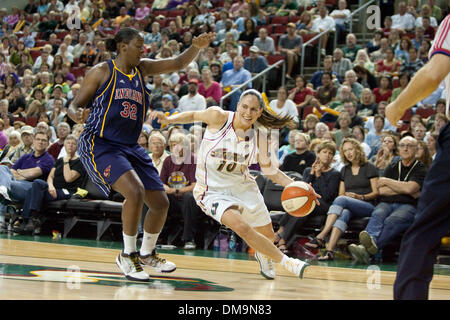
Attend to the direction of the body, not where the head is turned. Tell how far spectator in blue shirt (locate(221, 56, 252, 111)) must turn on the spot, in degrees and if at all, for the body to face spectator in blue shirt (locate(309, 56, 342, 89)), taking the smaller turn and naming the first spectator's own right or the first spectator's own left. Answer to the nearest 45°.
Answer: approximately 90° to the first spectator's own left

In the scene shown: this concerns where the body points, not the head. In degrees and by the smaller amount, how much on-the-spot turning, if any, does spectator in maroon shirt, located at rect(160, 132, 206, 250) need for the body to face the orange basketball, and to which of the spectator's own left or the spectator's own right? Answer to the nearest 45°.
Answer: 0° — they already face it

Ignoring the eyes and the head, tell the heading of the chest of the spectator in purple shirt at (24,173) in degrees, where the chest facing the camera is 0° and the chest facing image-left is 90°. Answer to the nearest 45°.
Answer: approximately 45°

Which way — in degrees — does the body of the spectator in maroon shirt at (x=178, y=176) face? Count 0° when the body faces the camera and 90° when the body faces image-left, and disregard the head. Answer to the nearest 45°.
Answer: approximately 0°

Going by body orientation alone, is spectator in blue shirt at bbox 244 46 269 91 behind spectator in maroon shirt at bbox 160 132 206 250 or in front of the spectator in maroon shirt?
behind

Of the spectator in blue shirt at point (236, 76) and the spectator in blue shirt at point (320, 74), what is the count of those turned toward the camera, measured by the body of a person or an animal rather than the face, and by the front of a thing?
2

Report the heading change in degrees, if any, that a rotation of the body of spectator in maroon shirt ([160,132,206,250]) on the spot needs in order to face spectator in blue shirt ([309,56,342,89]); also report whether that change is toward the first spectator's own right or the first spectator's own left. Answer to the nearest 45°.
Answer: approximately 135° to the first spectator's own left

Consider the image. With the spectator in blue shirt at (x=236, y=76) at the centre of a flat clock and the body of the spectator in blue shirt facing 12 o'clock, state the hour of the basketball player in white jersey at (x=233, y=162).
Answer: The basketball player in white jersey is roughly at 12 o'clock from the spectator in blue shirt.

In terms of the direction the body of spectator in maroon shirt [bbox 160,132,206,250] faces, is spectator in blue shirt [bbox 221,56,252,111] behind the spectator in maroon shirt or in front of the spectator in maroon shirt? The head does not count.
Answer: behind
